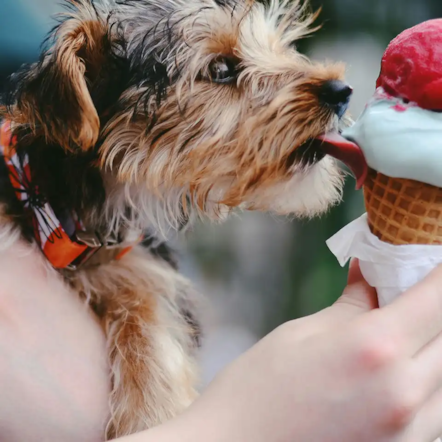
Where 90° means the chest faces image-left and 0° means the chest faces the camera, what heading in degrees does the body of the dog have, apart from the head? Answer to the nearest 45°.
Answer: approximately 270°
